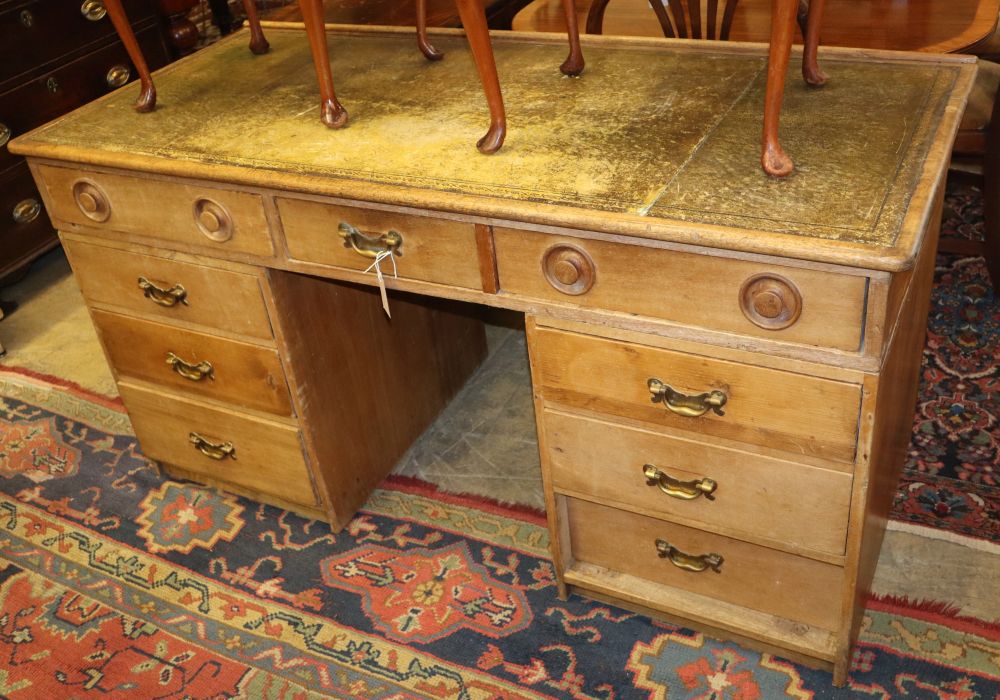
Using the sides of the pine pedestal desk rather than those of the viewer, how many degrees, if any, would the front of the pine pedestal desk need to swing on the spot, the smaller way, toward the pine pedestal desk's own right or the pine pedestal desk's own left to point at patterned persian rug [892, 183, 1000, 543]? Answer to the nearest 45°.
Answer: approximately 135° to the pine pedestal desk's own left

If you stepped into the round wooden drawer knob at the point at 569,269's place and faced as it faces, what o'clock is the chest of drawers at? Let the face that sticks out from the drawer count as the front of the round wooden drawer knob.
The chest of drawers is roughly at 3 o'clock from the round wooden drawer knob.

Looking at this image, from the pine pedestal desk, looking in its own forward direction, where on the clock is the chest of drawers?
The chest of drawers is roughly at 3 o'clock from the pine pedestal desk.

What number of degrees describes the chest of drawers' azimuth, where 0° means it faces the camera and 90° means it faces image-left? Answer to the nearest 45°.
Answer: approximately 315°

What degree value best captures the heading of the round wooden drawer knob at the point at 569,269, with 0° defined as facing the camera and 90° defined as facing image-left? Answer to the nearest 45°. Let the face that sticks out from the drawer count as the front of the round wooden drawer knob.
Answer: approximately 45°

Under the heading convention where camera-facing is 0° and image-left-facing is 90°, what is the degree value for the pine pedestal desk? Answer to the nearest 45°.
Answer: approximately 45°

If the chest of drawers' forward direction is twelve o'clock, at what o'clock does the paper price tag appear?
The paper price tag is roughly at 1 o'clock from the chest of drawers.
